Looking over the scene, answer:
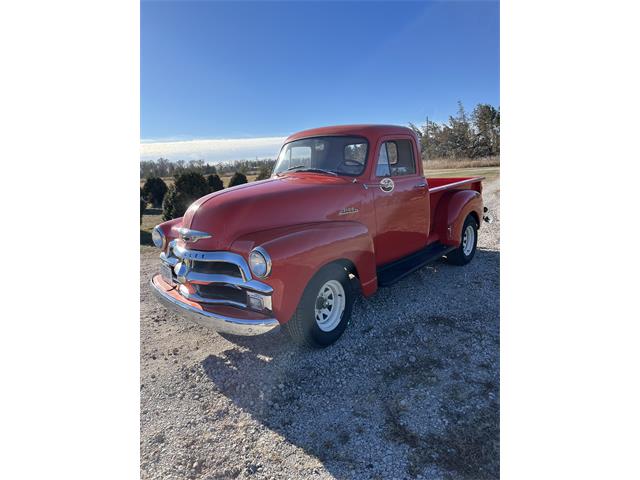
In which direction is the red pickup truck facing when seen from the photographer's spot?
facing the viewer and to the left of the viewer

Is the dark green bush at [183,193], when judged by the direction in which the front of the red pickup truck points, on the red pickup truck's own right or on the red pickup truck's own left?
on the red pickup truck's own right

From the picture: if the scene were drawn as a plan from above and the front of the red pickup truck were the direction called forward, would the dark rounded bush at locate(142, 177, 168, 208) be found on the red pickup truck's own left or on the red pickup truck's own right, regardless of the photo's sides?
on the red pickup truck's own right

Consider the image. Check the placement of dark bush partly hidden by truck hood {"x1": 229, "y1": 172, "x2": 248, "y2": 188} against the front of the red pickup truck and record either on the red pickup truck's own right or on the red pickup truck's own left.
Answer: on the red pickup truck's own right
